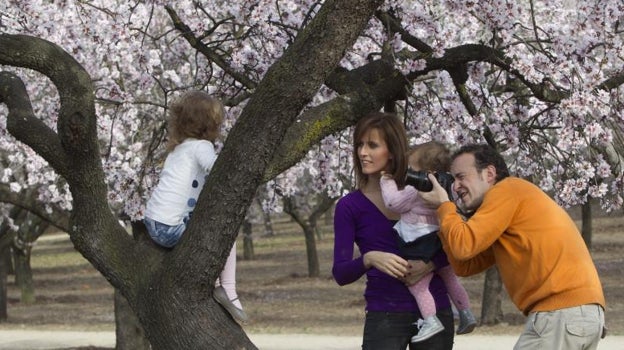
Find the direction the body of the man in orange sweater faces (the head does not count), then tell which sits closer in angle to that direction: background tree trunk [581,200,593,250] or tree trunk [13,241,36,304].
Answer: the tree trunk

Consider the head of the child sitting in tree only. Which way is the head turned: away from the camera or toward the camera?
away from the camera

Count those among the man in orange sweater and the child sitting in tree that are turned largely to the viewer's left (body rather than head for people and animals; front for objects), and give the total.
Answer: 1

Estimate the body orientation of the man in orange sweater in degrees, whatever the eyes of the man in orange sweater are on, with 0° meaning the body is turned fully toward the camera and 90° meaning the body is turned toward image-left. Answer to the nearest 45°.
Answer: approximately 90°

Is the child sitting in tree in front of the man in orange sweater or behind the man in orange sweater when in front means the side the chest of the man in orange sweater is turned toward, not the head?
in front

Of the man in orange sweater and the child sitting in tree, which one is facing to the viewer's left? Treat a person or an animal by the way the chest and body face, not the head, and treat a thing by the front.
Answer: the man in orange sweater

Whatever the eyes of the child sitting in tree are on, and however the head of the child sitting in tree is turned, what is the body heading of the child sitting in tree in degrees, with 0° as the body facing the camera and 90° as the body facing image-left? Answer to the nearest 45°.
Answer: approximately 225°
